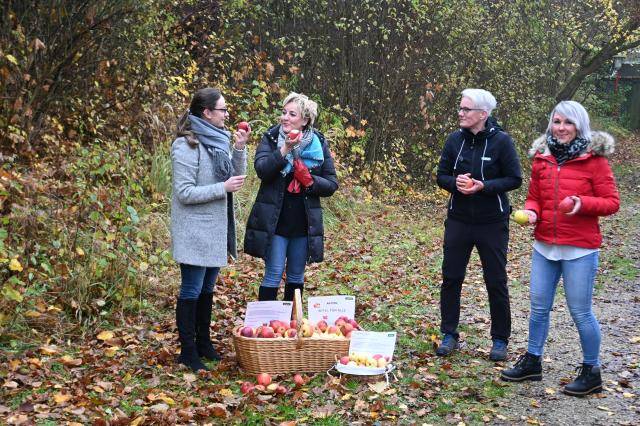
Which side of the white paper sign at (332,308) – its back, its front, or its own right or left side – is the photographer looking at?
front

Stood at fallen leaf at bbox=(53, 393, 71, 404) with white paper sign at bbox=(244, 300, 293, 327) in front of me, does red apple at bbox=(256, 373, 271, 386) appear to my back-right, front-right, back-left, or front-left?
front-right

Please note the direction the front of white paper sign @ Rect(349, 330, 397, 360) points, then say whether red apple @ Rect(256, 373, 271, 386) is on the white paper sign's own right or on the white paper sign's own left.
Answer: on the white paper sign's own right

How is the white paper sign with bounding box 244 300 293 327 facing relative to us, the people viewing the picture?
facing the viewer

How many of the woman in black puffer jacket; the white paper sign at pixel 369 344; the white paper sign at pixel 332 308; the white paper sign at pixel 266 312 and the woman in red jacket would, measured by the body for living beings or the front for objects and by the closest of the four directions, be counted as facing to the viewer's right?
0

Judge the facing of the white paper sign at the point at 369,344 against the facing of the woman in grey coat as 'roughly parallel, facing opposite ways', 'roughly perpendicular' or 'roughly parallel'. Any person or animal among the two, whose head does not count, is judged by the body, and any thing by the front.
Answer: roughly perpendicular

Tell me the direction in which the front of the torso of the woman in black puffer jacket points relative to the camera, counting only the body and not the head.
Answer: toward the camera

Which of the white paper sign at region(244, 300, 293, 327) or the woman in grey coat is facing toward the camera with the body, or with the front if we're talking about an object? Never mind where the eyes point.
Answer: the white paper sign

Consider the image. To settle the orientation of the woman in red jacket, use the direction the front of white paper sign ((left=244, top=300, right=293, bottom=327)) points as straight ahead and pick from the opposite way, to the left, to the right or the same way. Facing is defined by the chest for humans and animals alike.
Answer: to the right

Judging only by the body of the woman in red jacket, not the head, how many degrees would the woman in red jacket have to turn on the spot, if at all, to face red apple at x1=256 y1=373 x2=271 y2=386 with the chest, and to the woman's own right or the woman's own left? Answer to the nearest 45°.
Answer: approximately 45° to the woman's own right

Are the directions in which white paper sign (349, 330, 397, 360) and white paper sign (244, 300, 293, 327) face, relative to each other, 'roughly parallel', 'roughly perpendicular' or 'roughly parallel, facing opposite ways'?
roughly parallel

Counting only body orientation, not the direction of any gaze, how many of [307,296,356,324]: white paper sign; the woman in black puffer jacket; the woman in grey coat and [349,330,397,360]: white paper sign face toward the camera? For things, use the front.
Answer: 3

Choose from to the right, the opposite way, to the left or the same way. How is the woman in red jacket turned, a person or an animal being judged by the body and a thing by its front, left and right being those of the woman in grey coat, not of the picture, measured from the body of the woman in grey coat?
to the right

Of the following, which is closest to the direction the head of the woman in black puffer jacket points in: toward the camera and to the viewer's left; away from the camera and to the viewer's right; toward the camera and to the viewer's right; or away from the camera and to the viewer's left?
toward the camera and to the viewer's left

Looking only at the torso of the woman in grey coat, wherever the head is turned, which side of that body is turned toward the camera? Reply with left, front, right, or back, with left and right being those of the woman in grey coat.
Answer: right
